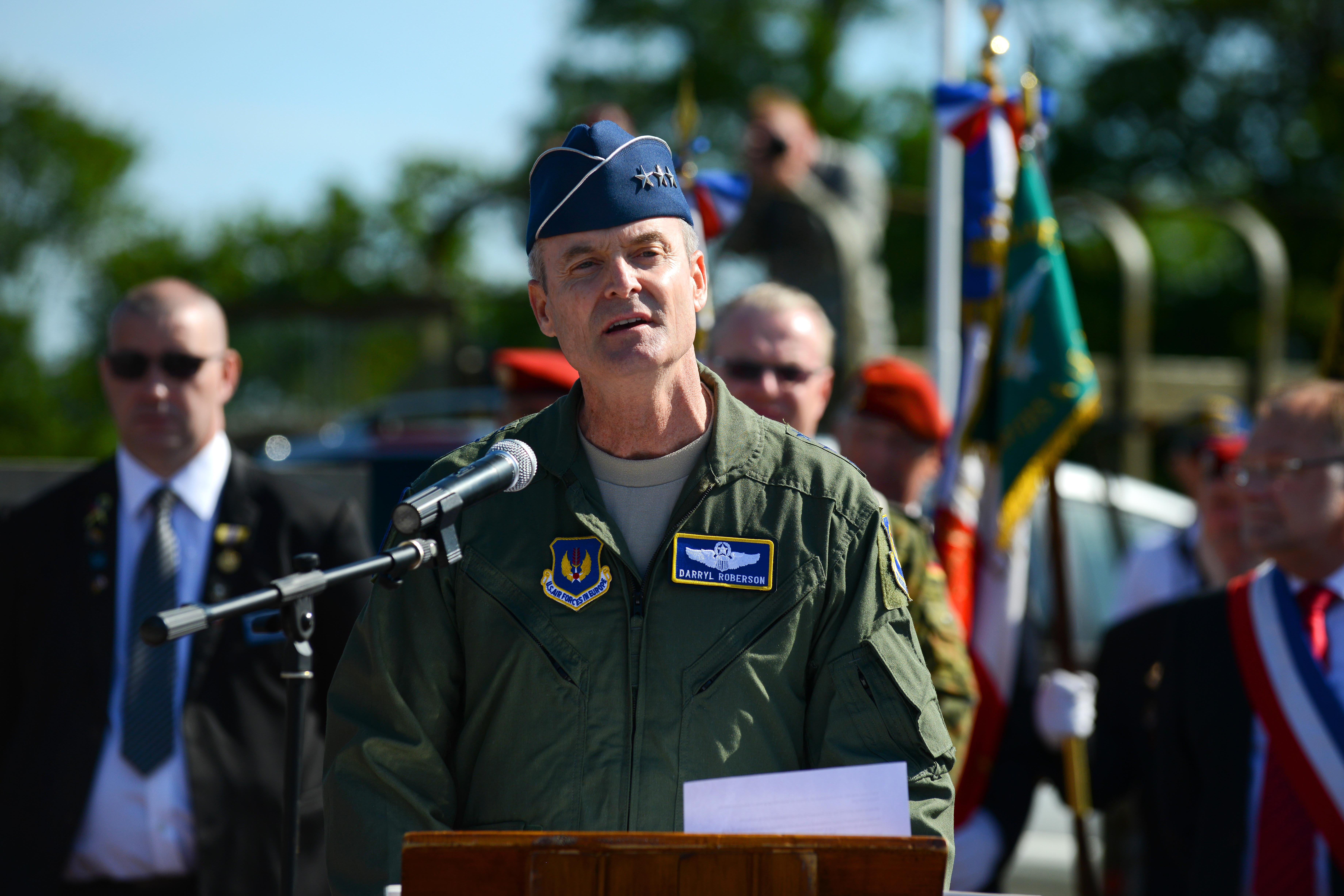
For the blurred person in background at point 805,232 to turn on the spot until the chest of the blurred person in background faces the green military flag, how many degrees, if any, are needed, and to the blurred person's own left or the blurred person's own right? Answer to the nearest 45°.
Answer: approximately 90° to the blurred person's own left

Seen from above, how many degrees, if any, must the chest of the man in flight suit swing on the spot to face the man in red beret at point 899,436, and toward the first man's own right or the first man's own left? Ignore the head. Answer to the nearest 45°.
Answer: approximately 180°

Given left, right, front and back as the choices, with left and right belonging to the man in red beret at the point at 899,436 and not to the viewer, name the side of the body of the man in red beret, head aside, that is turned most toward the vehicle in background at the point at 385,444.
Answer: right

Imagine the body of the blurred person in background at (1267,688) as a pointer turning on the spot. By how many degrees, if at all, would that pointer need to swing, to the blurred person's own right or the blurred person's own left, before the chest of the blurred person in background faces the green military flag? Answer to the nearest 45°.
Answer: approximately 90° to the blurred person's own right

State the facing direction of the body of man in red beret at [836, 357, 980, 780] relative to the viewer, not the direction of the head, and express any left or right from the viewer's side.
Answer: facing the viewer and to the left of the viewer

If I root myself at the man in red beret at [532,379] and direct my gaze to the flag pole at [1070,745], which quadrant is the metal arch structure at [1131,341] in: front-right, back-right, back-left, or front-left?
front-left

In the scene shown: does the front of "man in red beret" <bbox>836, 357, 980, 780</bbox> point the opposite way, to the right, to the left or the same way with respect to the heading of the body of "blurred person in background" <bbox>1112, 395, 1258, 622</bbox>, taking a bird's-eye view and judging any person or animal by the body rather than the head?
the same way

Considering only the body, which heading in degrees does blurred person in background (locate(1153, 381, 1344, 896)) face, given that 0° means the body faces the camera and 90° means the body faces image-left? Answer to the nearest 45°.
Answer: approximately 45°

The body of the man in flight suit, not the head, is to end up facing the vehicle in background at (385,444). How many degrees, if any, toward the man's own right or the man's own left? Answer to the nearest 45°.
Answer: approximately 180°

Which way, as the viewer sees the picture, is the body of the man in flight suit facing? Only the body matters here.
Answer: toward the camera

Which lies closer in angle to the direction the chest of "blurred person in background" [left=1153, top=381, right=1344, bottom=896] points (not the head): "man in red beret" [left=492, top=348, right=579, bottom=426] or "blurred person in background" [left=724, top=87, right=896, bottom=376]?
the man in red beret

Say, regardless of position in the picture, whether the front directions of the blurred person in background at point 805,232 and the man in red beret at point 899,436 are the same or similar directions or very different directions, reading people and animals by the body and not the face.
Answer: same or similar directions

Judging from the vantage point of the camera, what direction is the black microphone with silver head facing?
facing away from the viewer and to the right of the viewer
